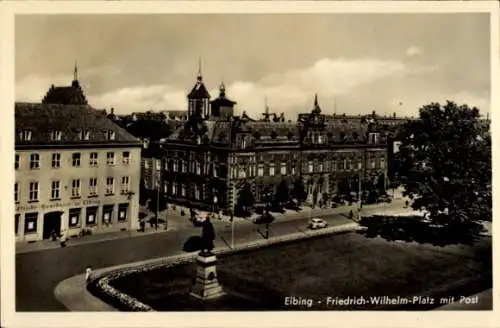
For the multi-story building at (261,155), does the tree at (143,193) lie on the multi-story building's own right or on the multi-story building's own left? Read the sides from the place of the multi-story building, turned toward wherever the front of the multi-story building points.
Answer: on the multi-story building's own right

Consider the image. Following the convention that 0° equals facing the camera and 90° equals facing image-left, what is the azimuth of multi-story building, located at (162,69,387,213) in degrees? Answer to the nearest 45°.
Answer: approximately 315°
